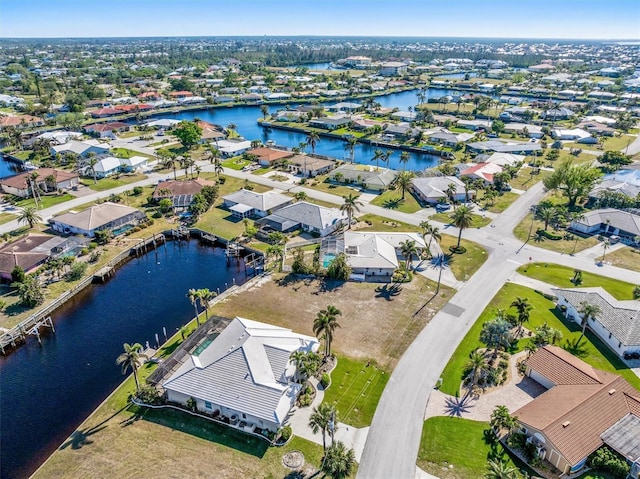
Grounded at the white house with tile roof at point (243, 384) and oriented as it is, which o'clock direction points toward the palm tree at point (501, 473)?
The palm tree is roughly at 12 o'clock from the white house with tile roof.

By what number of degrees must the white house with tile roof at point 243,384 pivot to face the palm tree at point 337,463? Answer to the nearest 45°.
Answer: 0° — it already faces it

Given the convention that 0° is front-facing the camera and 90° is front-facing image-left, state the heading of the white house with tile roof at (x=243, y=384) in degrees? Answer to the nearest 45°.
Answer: approximately 315°

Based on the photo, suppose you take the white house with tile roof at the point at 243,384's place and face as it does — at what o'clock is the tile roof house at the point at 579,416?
The tile roof house is roughly at 11 o'clock from the white house with tile roof.
